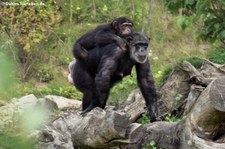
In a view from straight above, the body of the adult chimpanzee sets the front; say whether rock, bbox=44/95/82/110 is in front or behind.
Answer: behind

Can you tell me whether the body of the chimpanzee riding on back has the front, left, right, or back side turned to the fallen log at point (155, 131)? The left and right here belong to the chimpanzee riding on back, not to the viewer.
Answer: front

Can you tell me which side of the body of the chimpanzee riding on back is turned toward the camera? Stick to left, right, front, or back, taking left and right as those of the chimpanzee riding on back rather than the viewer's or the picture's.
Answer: right

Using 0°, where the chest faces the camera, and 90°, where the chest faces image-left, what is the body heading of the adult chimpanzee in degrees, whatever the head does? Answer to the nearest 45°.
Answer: approximately 315°
